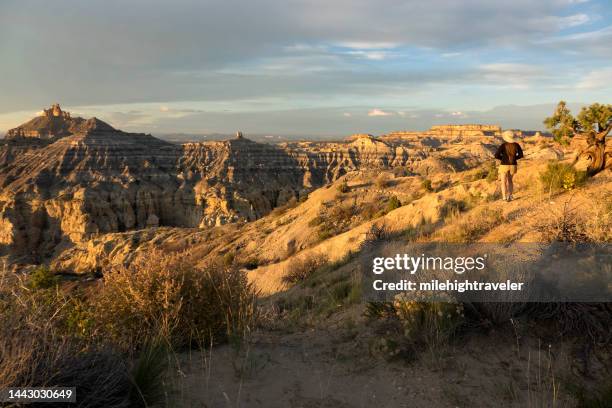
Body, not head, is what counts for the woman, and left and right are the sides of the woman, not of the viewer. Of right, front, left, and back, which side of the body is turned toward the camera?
back

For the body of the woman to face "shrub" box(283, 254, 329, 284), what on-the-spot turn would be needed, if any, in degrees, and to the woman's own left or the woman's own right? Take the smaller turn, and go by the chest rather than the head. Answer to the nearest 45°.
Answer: approximately 90° to the woman's own left

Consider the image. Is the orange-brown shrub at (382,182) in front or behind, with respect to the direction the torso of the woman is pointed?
in front

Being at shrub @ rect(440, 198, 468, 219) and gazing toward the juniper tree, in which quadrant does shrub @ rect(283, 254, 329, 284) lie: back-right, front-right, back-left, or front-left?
back-right

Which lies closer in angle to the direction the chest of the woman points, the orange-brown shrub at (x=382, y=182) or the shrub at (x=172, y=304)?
the orange-brown shrub

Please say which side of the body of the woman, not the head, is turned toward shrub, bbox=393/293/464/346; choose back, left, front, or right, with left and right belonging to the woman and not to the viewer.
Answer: back

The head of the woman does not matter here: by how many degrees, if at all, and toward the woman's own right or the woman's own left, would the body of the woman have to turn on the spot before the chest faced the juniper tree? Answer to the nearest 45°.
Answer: approximately 45° to the woman's own right
